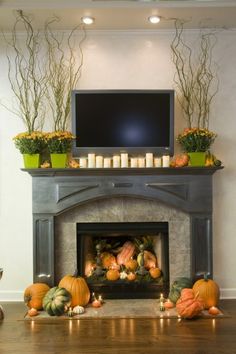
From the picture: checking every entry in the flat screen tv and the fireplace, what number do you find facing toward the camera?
2
